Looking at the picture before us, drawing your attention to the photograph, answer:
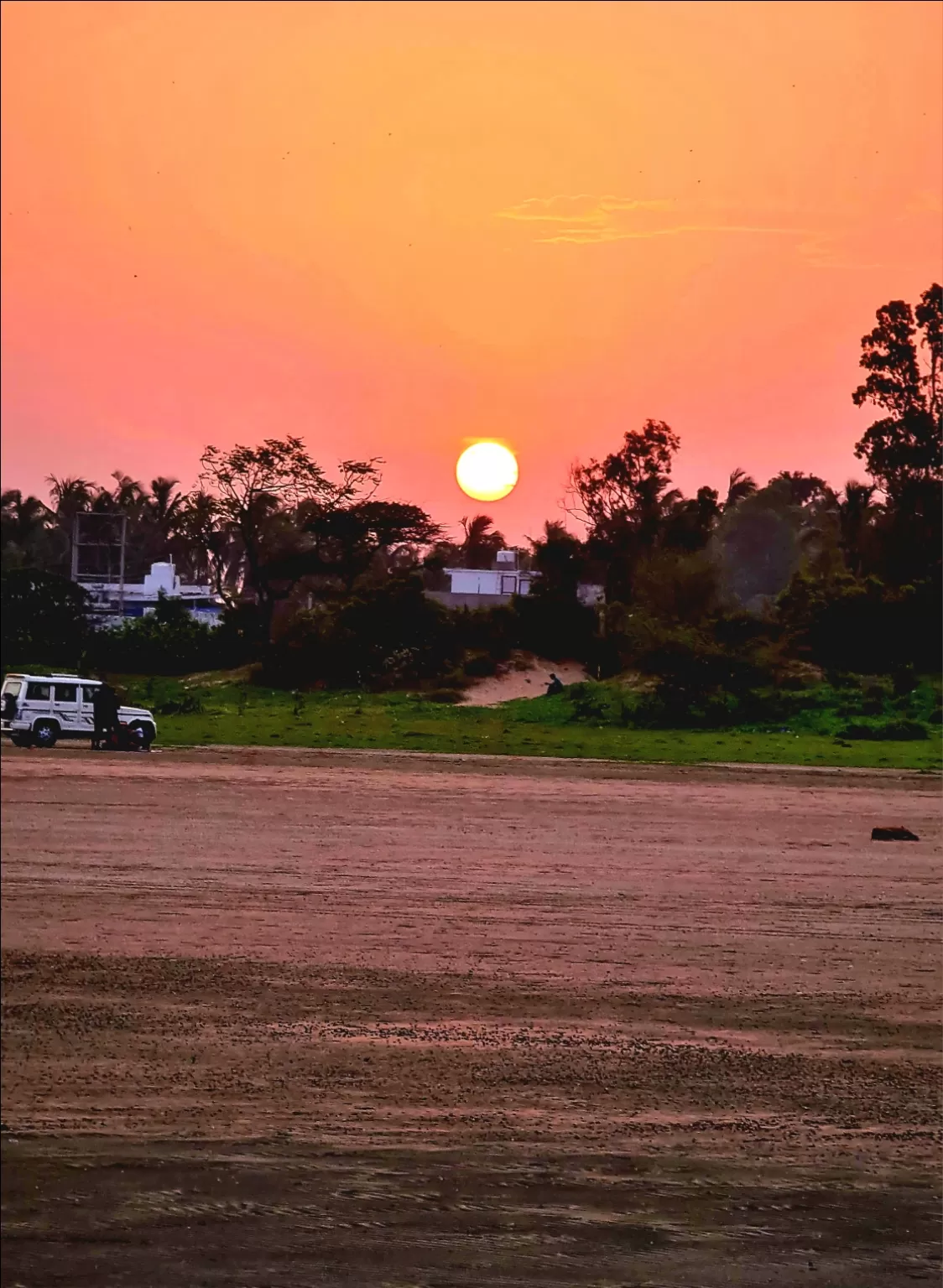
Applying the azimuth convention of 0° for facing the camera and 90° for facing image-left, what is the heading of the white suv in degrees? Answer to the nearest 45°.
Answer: approximately 270°

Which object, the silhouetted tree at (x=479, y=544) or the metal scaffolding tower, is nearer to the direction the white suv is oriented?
the silhouetted tree
